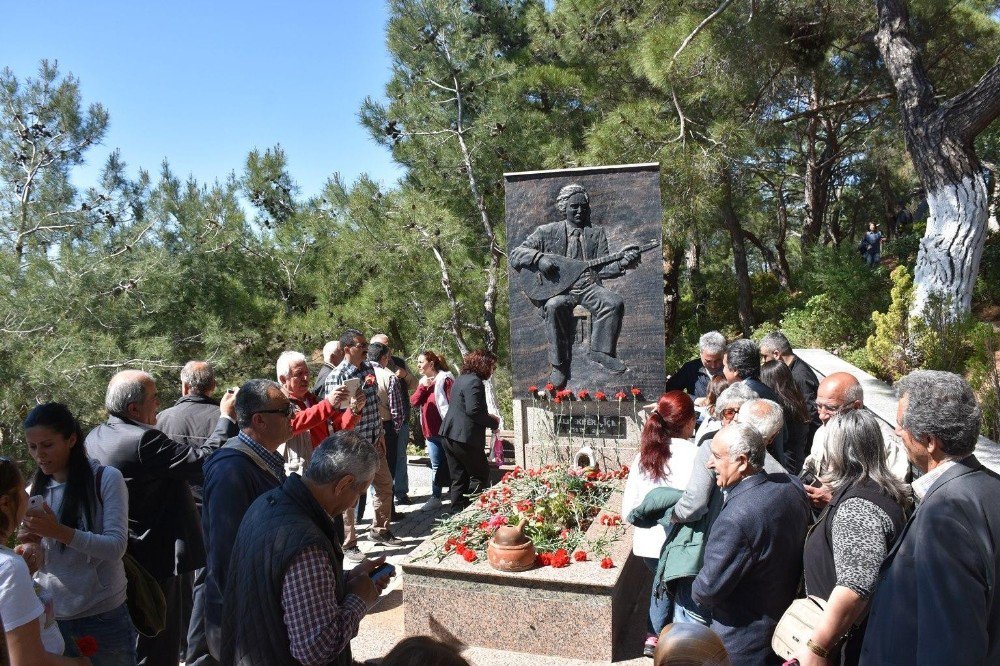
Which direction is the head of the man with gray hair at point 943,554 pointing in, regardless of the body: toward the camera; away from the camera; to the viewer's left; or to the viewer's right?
to the viewer's left

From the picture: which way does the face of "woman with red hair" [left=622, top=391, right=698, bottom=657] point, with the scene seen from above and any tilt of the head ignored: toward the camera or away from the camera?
away from the camera

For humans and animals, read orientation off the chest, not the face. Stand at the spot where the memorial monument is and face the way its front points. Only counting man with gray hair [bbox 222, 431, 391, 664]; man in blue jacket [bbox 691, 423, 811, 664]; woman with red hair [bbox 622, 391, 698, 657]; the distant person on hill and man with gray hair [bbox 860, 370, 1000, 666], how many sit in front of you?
4

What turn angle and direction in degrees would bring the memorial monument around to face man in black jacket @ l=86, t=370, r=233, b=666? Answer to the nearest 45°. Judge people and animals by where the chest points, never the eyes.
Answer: approximately 45° to its right

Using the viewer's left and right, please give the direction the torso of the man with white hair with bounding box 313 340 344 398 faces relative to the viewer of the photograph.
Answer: facing to the right of the viewer

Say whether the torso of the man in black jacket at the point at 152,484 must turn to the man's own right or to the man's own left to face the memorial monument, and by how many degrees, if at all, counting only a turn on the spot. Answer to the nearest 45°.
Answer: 0° — they already face it

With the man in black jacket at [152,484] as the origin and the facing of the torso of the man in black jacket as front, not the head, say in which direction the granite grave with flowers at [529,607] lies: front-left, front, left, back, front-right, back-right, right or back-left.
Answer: front-right

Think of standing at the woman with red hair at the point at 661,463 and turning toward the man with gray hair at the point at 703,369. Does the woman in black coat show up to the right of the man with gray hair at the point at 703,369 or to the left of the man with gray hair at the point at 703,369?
left

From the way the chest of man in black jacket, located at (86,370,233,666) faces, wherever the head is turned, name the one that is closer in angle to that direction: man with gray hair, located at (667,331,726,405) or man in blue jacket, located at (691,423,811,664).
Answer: the man with gray hair
